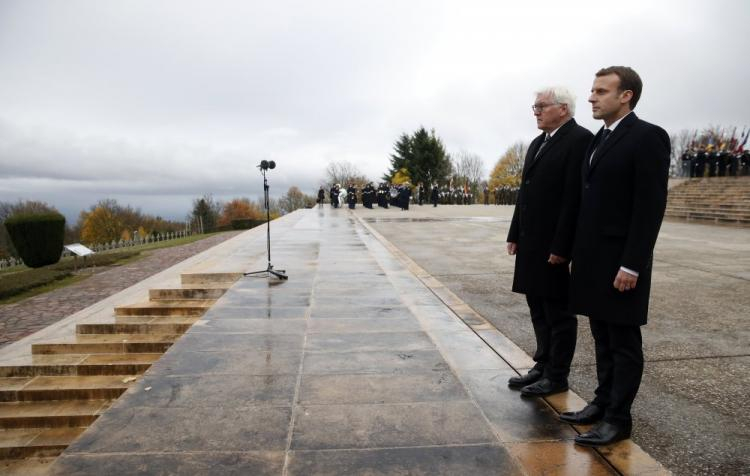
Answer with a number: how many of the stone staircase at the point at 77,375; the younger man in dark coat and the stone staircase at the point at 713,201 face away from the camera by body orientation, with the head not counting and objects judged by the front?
0

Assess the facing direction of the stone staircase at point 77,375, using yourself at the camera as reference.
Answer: facing the viewer

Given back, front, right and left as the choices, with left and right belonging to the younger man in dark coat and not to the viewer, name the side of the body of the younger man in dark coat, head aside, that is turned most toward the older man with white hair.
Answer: right

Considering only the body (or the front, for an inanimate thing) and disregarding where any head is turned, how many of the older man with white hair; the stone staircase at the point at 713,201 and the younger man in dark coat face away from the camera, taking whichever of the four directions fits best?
0

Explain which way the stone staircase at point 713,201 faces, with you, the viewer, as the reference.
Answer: facing the viewer and to the left of the viewer

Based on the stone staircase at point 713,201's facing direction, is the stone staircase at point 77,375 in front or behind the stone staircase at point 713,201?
in front

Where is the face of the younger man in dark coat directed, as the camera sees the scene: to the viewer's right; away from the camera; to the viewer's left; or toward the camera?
to the viewer's left

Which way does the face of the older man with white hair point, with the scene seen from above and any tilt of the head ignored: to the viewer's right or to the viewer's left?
to the viewer's left

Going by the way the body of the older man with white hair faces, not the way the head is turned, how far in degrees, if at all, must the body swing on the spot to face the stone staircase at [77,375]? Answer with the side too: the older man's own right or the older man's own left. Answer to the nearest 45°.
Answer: approximately 45° to the older man's own right
